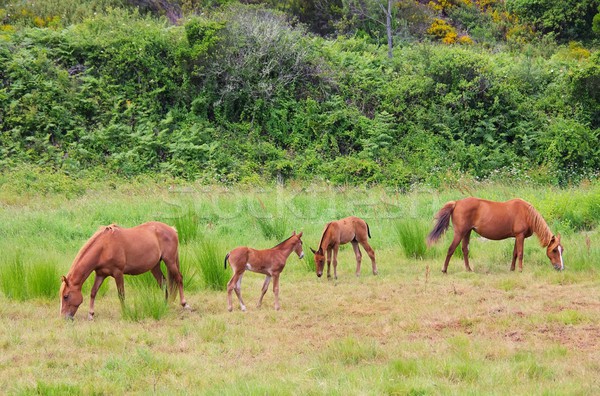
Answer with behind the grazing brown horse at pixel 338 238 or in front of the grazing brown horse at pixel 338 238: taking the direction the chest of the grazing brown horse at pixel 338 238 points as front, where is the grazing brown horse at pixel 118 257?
in front

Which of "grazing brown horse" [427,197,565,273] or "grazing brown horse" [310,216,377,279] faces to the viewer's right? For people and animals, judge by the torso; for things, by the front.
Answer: "grazing brown horse" [427,197,565,273]

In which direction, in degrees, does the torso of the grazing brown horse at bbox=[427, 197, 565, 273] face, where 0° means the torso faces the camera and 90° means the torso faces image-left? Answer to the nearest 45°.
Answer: approximately 270°

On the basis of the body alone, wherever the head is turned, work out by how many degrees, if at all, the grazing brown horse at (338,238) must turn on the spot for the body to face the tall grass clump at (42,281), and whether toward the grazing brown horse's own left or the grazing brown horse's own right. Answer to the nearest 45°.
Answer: approximately 45° to the grazing brown horse's own right

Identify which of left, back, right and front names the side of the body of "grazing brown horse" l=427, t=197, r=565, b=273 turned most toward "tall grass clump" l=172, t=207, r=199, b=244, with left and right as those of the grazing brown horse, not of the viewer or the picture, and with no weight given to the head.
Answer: back

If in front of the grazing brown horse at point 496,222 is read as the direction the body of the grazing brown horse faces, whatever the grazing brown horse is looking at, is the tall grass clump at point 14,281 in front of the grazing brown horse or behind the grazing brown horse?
behind

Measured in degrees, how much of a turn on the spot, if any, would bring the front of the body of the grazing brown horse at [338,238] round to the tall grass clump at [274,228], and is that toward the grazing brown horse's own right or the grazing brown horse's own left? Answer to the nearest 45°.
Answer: approximately 90° to the grazing brown horse's own right

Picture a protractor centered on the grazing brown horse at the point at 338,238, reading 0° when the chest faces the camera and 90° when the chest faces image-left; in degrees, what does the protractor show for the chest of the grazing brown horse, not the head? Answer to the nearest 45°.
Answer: approximately 45°

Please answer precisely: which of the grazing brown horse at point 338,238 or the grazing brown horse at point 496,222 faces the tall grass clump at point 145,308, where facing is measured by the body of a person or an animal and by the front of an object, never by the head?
the grazing brown horse at point 338,238

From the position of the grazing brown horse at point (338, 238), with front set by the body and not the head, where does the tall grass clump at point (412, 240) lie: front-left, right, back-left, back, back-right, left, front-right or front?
back

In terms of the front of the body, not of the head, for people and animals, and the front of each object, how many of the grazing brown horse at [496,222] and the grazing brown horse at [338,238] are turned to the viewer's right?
1

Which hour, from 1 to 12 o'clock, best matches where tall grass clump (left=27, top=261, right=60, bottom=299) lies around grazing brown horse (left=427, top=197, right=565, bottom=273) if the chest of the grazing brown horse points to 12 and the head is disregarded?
The tall grass clump is roughly at 5 o'clock from the grazing brown horse.

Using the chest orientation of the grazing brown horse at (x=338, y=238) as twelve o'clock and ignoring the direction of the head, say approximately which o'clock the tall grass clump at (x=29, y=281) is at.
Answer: The tall grass clump is roughly at 1 o'clock from the grazing brown horse.
